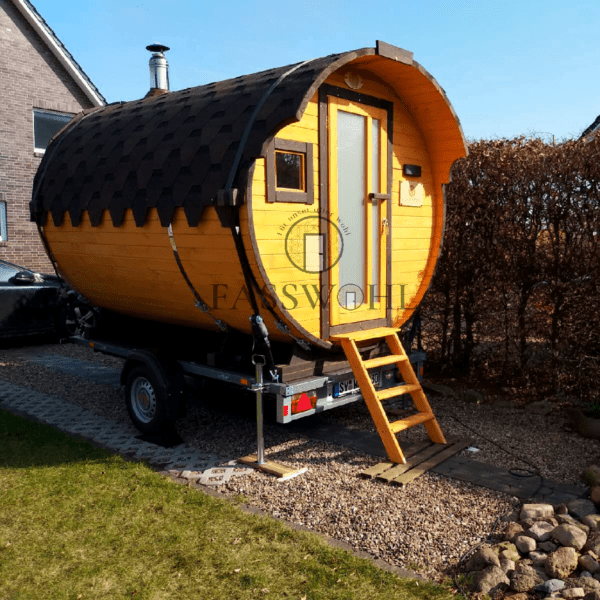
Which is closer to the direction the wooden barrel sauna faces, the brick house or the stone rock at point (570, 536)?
the stone rock

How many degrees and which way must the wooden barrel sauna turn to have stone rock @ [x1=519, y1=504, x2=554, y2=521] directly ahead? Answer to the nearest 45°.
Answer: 0° — it already faces it

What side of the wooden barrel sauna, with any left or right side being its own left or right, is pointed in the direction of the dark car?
back

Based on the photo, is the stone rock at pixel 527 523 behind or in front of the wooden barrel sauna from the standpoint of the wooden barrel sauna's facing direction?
in front

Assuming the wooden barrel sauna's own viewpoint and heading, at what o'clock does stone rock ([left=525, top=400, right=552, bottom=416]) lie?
The stone rock is roughly at 10 o'clock from the wooden barrel sauna.

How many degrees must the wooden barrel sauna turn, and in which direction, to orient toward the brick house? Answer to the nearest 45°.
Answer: approximately 180°

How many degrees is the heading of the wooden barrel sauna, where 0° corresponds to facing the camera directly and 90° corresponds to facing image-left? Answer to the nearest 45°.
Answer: approximately 315°

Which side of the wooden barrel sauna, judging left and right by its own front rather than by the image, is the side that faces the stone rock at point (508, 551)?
front

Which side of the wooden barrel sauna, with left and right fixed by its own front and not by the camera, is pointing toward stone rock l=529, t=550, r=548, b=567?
front

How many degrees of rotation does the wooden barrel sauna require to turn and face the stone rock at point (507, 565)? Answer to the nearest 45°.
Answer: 0° — it already faces it
